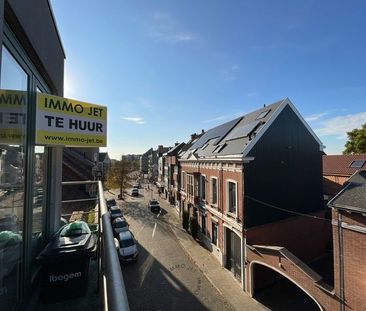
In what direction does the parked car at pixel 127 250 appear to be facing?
toward the camera

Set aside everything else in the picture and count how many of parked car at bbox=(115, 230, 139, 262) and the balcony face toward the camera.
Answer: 1

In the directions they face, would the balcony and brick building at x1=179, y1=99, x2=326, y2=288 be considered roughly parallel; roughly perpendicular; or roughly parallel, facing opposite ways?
roughly parallel, facing opposite ways

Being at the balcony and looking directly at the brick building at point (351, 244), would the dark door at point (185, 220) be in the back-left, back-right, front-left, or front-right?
front-left

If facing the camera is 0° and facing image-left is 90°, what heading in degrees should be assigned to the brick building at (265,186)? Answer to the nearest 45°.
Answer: approximately 45°

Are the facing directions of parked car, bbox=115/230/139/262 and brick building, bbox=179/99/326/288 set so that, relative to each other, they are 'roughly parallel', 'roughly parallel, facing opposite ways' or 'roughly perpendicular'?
roughly perpendicular

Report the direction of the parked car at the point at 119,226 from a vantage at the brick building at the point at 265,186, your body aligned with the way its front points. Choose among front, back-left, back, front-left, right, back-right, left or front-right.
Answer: front-right

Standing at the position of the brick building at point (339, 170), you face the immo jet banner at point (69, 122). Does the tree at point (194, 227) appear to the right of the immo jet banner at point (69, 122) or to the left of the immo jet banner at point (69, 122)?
right

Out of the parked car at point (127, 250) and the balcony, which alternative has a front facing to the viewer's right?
the balcony

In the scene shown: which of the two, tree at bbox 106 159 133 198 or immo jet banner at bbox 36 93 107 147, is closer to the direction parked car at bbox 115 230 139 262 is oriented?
the immo jet banner

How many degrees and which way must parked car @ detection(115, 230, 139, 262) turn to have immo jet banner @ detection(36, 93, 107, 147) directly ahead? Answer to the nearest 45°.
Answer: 0° — it already faces it

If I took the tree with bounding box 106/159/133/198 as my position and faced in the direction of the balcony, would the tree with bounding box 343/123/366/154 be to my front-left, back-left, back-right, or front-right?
front-left

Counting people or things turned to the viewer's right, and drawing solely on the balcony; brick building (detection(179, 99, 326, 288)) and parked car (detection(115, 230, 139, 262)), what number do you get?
1

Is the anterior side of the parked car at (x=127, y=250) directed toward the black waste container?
yes

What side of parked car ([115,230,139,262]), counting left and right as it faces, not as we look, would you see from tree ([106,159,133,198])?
back
